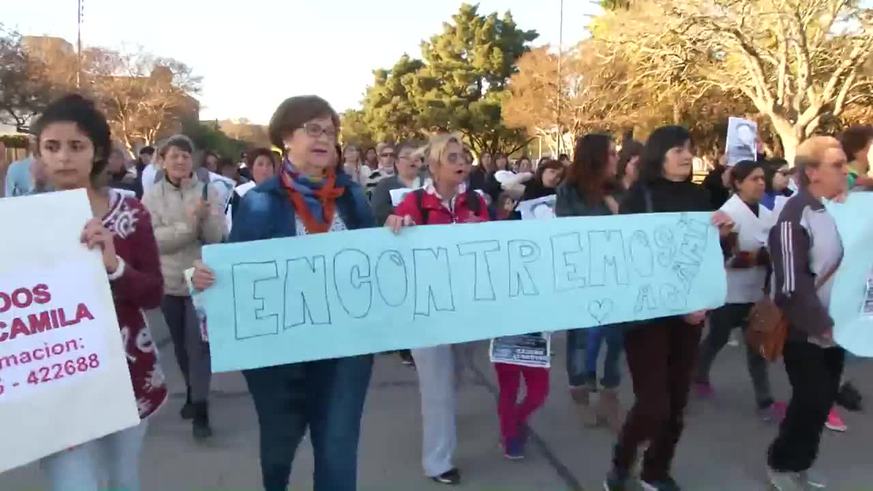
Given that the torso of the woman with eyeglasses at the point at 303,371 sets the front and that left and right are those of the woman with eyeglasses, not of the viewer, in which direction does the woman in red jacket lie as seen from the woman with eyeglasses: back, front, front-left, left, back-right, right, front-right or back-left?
left

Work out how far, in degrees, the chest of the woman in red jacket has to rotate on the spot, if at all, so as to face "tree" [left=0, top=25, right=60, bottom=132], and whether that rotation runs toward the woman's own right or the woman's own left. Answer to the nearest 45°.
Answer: approximately 180°

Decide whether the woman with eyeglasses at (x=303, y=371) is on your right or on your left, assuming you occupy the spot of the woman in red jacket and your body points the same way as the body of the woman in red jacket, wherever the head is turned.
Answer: on your right

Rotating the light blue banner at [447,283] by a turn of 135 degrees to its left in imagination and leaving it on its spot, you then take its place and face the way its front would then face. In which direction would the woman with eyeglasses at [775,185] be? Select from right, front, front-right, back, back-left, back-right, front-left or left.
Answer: front

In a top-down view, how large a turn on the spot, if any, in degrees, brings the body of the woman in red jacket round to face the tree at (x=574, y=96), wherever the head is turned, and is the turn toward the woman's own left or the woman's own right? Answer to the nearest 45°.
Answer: approximately 135° to the woman's own left

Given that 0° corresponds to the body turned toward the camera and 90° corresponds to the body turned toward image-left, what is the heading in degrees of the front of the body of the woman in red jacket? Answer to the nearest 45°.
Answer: approximately 315°

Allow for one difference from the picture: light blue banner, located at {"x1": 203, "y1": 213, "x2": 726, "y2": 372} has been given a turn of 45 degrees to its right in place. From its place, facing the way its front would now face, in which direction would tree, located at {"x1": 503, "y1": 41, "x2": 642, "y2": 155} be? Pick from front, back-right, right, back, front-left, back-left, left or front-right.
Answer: back-right

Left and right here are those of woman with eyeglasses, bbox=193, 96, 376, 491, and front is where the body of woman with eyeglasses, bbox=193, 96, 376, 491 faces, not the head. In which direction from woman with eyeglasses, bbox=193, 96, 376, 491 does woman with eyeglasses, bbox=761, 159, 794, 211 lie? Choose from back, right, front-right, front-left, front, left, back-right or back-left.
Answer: left

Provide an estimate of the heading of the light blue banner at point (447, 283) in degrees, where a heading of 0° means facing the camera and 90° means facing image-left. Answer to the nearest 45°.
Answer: approximately 0°
